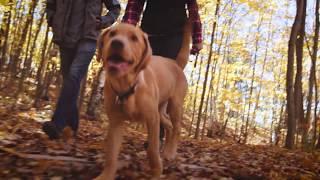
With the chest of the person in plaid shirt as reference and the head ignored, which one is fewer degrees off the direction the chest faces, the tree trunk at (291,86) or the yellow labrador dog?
the yellow labrador dog

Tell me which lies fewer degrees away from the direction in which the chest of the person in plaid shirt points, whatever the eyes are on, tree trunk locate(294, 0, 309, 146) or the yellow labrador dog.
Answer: the yellow labrador dog

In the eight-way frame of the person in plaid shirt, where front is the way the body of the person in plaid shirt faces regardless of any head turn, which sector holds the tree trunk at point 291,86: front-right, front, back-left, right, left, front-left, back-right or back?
back-left

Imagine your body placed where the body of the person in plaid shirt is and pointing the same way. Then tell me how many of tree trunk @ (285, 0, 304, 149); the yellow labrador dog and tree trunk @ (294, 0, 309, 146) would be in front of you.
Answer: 1

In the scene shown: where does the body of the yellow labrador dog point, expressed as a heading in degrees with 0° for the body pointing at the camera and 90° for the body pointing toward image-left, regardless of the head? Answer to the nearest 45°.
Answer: approximately 45°

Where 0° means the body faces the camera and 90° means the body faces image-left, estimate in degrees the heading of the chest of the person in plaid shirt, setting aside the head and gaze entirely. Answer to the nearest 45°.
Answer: approximately 0°

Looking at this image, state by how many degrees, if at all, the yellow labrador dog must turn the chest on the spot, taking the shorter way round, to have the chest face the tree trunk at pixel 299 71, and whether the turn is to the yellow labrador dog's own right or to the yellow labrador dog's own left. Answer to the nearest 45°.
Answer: approximately 180°
